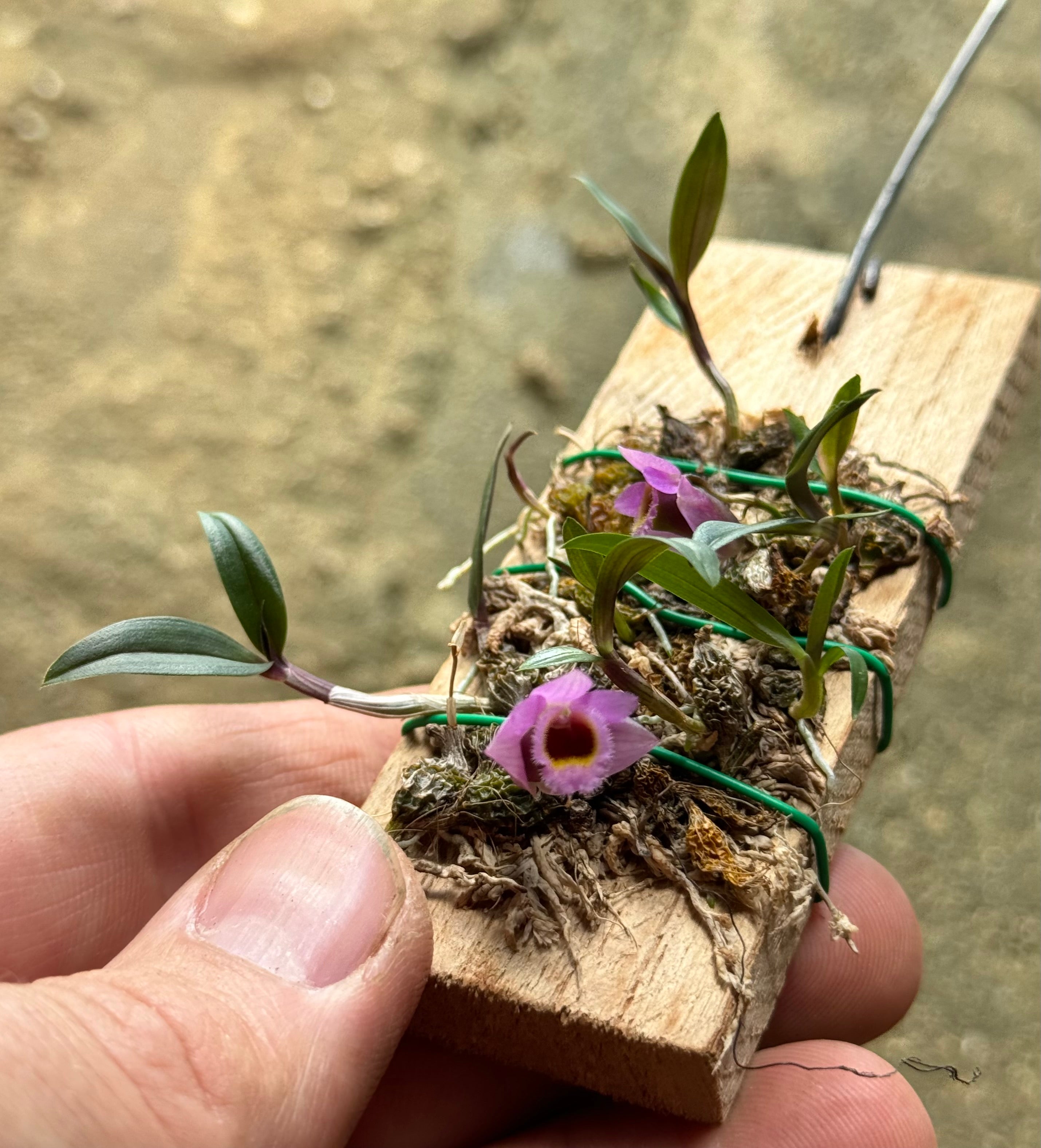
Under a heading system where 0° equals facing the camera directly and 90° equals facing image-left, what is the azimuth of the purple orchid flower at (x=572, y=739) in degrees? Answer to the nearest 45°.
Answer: approximately 0°
